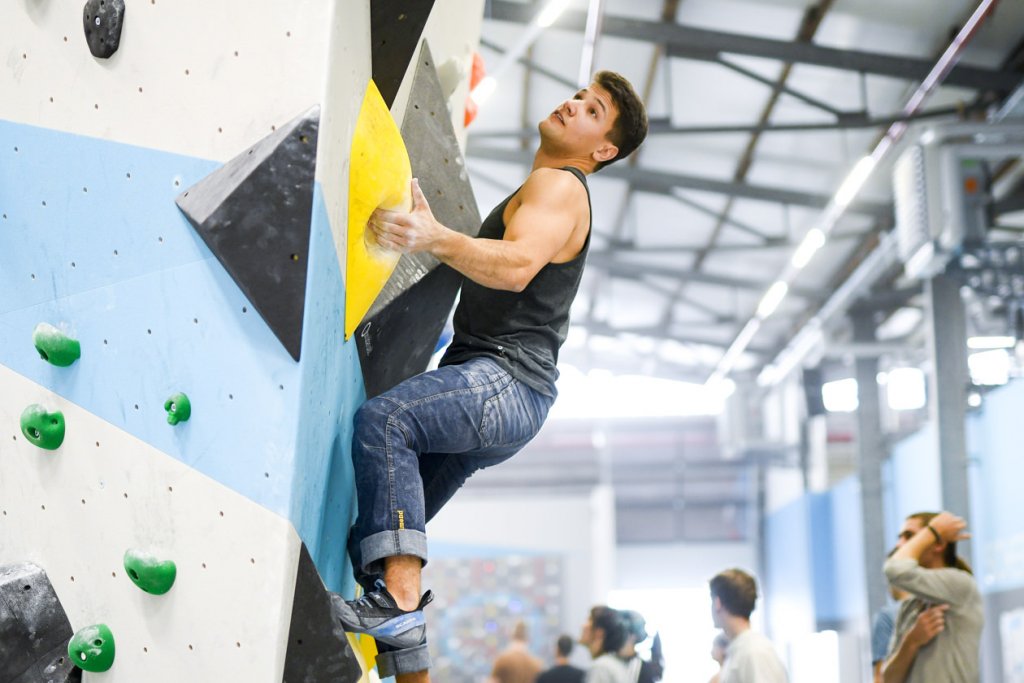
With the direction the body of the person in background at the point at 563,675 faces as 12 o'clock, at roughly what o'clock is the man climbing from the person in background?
The man climbing is roughly at 6 o'clock from the person in background.

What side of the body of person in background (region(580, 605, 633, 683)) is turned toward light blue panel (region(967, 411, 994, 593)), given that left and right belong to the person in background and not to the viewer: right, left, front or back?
right

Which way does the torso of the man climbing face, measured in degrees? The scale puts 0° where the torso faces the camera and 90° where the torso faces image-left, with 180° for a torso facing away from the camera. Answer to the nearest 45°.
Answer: approximately 90°

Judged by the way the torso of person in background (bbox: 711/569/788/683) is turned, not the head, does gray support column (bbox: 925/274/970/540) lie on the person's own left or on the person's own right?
on the person's own right

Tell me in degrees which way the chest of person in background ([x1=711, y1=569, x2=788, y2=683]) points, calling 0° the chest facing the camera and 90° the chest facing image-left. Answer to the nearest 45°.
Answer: approximately 135°

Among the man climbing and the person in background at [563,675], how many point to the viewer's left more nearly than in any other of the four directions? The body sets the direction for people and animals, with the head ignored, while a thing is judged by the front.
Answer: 1

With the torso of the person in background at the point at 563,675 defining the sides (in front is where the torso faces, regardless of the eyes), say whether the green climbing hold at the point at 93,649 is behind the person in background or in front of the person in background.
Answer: behind

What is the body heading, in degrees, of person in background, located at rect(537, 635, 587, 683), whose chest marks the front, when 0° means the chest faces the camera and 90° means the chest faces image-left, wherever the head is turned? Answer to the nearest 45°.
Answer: approximately 180°

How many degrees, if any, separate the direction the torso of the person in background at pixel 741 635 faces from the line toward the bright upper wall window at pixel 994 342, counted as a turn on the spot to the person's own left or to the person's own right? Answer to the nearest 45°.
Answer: approximately 45° to the person's own right
